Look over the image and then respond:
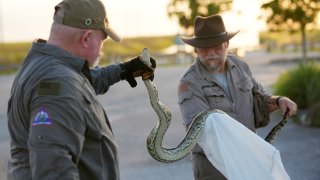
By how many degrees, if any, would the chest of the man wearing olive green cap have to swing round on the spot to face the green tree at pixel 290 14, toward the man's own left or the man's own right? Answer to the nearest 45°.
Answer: approximately 45° to the man's own left

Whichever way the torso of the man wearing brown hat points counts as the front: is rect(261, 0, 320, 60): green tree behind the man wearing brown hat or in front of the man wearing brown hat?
behind

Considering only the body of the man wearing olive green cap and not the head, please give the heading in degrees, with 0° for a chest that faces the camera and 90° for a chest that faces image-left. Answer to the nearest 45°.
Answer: approximately 270°

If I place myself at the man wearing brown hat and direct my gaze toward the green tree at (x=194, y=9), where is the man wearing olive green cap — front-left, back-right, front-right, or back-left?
back-left

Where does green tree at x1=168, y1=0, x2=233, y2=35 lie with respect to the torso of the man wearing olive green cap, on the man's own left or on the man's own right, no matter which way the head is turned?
on the man's own left

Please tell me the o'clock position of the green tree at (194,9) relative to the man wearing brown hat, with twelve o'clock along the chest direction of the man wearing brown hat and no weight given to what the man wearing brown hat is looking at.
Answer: The green tree is roughly at 6 o'clock from the man wearing brown hat.

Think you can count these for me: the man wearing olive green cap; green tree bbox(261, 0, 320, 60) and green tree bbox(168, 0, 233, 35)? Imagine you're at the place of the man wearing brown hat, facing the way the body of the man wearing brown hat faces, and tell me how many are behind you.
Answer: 2

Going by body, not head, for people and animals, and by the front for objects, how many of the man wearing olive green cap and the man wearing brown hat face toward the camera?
1

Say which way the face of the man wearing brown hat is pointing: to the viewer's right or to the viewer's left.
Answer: to the viewer's left

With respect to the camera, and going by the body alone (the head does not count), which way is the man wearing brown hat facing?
toward the camera
